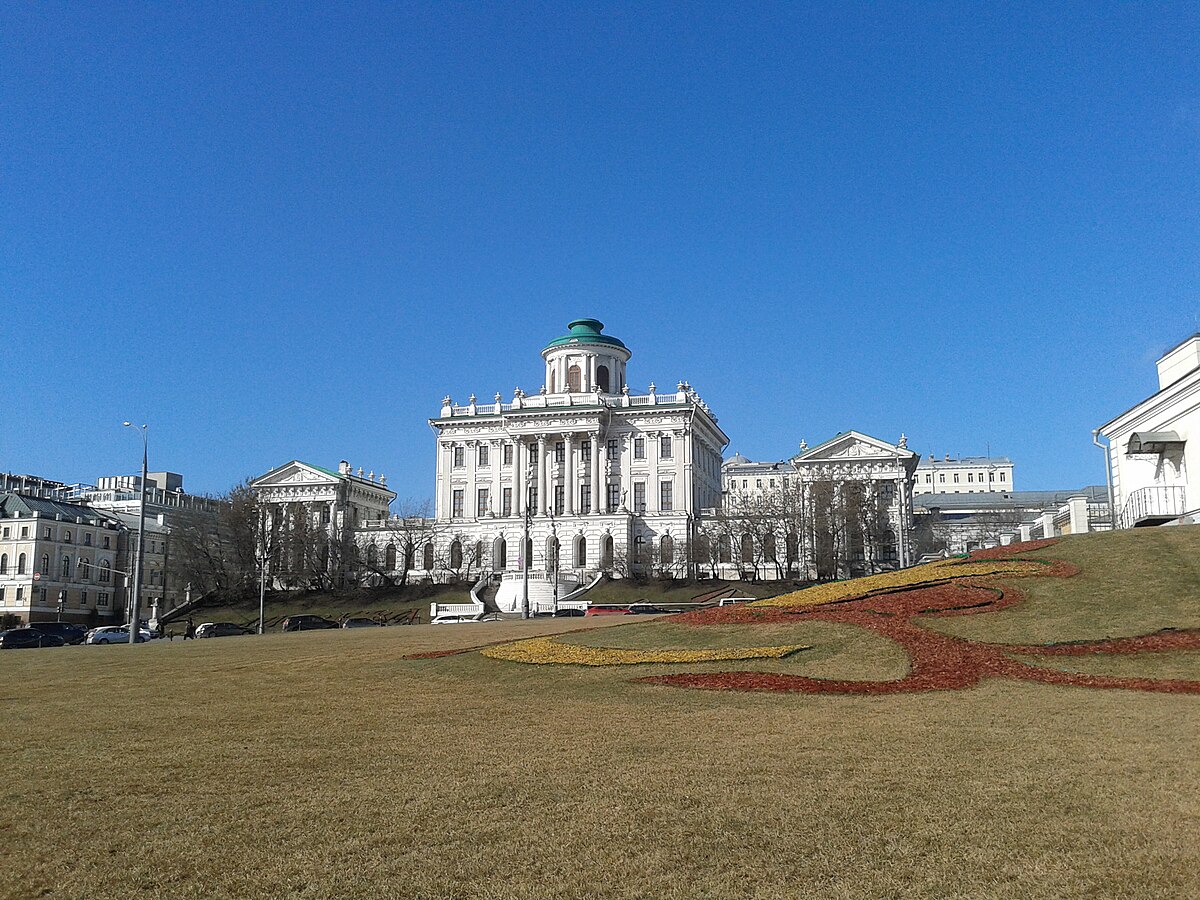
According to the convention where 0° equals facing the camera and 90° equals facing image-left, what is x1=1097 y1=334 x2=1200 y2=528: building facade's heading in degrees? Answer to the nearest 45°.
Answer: approximately 45°
